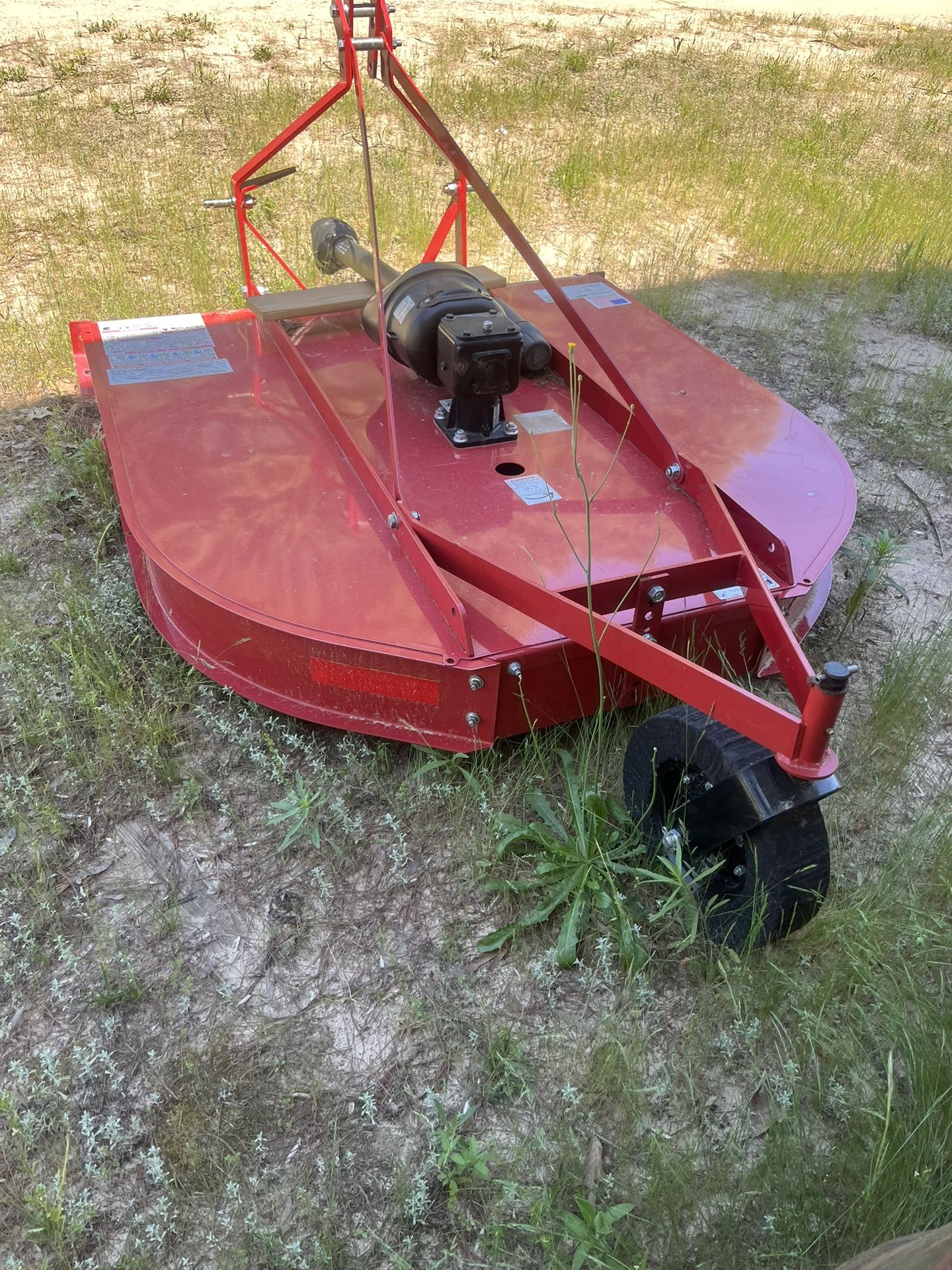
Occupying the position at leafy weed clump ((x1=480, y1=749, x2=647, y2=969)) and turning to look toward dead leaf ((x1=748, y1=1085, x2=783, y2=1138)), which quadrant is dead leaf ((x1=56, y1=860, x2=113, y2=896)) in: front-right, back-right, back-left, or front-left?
back-right

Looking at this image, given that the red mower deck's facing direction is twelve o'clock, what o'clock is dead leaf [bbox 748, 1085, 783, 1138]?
The dead leaf is roughly at 7 o'clock from the red mower deck.

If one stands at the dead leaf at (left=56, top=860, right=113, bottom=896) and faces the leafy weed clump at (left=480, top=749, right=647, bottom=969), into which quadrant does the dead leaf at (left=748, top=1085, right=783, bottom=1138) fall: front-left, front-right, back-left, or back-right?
front-right

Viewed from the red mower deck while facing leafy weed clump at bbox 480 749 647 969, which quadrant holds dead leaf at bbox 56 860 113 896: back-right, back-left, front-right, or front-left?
front-right

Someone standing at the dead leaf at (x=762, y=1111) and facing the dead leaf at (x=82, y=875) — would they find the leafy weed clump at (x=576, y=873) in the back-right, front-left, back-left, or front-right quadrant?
front-right

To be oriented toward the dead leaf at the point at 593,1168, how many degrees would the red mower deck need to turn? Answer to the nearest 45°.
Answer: approximately 135° to its left

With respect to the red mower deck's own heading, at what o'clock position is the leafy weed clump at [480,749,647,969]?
The leafy weed clump is roughly at 7 o'clock from the red mower deck.

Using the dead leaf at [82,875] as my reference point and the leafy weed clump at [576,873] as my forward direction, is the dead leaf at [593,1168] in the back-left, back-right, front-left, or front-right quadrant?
front-right

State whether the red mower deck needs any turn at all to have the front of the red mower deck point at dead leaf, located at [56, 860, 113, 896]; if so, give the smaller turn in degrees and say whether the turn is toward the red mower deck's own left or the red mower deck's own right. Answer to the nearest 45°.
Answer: approximately 90° to the red mower deck's own left

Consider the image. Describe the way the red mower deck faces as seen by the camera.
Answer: facing away from the viewer and to the left of the viewer
